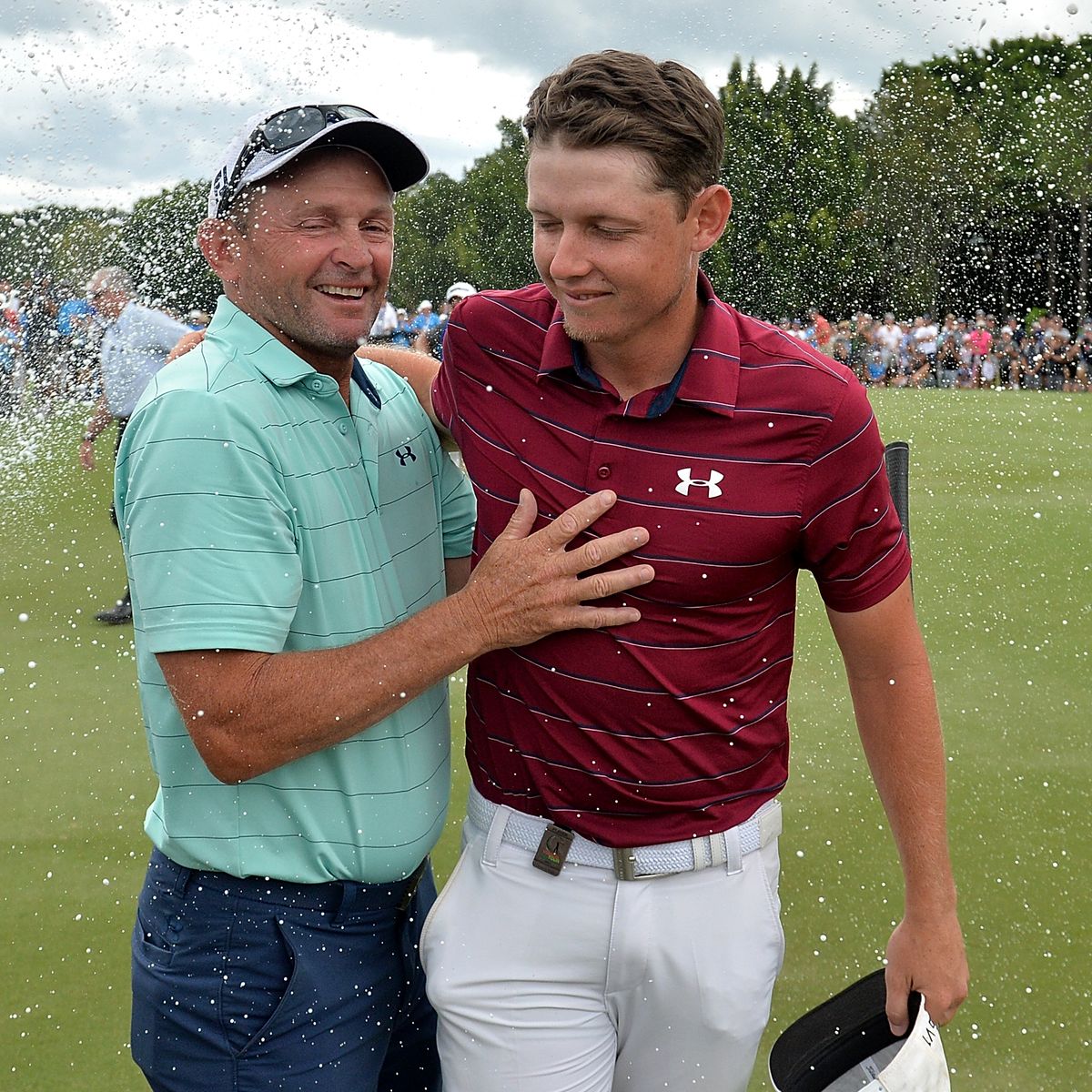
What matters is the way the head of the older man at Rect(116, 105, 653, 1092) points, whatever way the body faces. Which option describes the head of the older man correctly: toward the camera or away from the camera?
toward the camera

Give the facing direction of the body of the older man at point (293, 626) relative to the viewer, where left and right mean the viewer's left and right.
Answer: facing the viewer and to the right of the viewer
